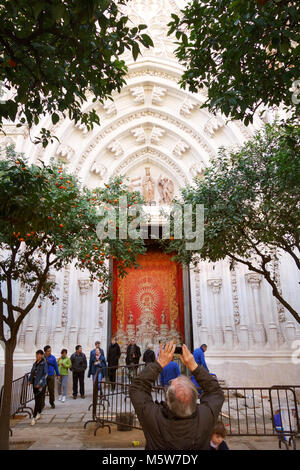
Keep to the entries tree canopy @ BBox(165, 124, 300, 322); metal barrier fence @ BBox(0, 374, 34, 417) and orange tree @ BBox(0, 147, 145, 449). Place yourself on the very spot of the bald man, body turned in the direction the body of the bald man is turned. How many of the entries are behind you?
0

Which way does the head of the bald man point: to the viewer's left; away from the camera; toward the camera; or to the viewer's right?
away from the camera

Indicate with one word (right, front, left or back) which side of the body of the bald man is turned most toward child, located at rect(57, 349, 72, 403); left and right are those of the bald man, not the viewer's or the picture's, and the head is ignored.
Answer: front

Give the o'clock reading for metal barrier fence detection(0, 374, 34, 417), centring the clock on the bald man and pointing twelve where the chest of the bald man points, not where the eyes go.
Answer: The metal barrier fence is roughly at 11 o'clock from the bald man.

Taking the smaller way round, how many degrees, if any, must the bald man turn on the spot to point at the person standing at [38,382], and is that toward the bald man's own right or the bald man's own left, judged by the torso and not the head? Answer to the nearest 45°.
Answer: approximately 45° to the bald man's own left

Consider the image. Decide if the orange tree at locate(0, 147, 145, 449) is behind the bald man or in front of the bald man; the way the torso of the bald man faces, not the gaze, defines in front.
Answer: in front

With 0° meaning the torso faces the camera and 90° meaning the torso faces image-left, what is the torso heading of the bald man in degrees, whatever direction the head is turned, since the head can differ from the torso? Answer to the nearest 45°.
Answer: approximately 180°
